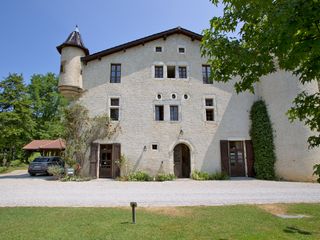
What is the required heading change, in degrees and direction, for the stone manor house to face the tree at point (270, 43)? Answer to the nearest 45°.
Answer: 0° — it already faces it

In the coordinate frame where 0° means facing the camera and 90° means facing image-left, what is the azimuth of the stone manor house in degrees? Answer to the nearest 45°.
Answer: approximately 0°

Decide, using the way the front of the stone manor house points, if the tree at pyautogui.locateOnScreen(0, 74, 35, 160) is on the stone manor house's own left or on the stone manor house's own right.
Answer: on the stone manor house's own right
